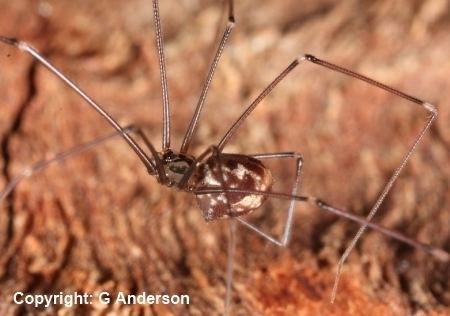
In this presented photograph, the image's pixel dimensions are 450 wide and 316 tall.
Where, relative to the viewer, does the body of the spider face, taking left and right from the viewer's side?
facing to the left of the viewer
